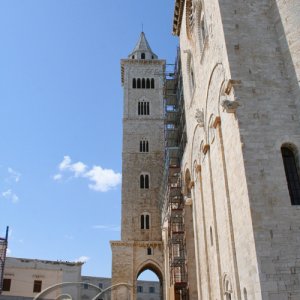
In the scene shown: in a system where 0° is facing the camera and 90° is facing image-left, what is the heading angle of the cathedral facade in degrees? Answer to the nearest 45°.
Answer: approximately 90°
